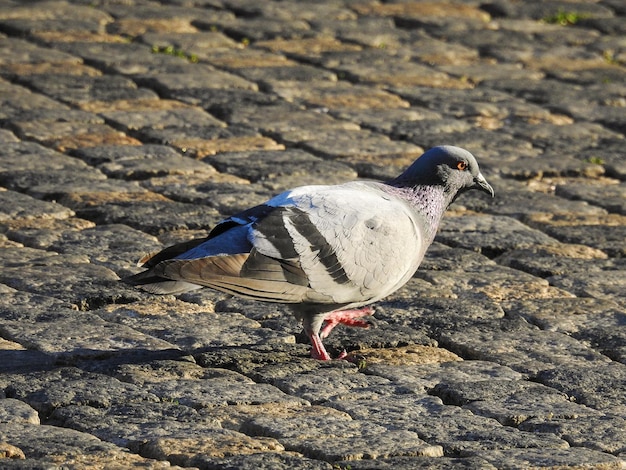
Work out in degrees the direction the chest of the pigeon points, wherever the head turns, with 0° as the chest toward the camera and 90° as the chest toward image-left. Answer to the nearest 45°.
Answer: approximately 270°

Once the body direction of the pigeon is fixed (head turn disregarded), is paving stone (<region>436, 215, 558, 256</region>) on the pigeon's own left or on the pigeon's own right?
on the pigeon's own left

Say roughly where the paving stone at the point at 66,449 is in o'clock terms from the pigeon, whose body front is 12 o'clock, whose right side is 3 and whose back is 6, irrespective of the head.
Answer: The paving stone is roughly at 4 o'clock from the pigeon.

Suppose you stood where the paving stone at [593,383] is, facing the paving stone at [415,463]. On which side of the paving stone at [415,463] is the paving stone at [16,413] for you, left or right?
right

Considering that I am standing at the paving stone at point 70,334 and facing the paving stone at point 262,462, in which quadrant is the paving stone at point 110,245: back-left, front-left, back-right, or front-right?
back-left

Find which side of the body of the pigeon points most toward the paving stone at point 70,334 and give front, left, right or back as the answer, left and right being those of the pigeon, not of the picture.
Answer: back

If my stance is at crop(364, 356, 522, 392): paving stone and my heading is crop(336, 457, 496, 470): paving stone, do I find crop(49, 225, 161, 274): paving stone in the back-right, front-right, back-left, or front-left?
back-right

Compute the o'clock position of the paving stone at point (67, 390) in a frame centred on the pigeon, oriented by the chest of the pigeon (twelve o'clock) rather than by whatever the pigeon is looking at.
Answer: The paving stone is roughly at 5 o'clock from the pigeon.

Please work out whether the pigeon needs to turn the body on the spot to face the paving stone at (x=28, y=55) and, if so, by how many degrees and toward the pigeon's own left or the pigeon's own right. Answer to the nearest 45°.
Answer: approximately 135° to the pigeon's own left

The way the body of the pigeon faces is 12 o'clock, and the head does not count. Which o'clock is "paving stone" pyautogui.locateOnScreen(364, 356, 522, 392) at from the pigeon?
The paving stone is roughly at 12 o'clock from the pigeon.
